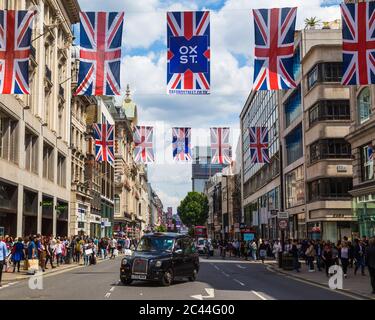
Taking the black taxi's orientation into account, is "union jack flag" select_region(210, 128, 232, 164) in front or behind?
behind

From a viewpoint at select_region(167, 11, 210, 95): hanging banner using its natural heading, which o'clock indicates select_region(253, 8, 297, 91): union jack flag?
The union jack flag is roughly at 9 o'clock from the hanging banner.

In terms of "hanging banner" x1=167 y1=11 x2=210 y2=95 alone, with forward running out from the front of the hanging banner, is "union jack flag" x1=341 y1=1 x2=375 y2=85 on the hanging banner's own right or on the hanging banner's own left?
on the hanging banner's own left

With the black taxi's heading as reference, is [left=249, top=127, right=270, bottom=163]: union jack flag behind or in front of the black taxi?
behind

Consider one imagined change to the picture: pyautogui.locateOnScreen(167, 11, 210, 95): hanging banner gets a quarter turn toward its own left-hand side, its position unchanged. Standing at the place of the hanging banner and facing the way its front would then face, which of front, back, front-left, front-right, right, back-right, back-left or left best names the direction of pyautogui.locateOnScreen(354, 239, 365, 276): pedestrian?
front-left

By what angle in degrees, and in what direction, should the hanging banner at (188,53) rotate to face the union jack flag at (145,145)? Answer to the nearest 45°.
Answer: approximately 180°

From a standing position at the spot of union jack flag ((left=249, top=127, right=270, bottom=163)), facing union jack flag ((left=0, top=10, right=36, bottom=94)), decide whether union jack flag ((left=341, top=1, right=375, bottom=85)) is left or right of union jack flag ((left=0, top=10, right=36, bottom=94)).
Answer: left

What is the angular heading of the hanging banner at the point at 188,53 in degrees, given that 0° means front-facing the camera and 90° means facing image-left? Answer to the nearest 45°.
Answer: approximately 0°

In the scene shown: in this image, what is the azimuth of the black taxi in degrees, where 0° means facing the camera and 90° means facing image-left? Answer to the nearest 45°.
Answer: approximately 45°
